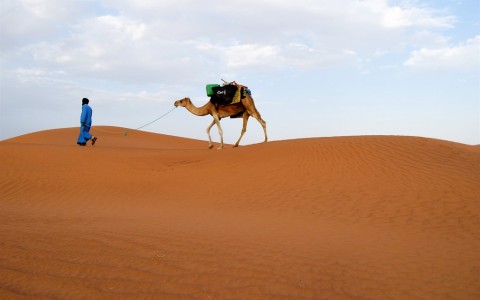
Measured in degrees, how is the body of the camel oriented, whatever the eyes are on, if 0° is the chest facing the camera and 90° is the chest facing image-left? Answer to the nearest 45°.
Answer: approximately 90°
